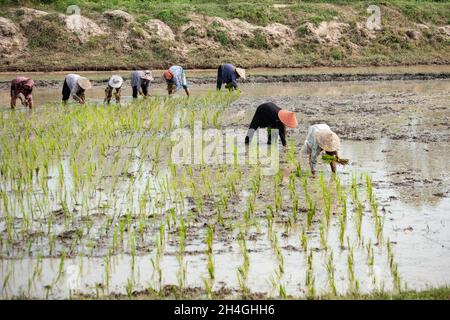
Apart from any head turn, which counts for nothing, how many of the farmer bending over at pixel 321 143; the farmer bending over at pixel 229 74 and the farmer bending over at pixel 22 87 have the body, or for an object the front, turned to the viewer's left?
0

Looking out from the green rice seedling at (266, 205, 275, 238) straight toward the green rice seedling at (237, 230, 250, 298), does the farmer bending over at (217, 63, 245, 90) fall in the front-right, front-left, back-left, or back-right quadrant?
back-right

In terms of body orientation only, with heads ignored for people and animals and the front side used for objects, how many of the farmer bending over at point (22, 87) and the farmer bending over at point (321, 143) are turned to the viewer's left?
0

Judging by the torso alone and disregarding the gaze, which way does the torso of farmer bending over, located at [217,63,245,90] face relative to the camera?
to the viewer's right

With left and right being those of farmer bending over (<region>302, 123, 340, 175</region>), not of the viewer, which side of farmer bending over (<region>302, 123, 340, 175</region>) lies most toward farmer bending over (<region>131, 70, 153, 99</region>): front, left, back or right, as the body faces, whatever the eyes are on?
back

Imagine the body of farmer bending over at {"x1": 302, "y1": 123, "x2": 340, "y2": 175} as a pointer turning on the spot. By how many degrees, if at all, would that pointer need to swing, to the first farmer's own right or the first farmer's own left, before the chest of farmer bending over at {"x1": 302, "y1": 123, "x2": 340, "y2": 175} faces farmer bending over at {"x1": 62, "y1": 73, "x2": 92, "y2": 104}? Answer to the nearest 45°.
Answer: approximately 180°

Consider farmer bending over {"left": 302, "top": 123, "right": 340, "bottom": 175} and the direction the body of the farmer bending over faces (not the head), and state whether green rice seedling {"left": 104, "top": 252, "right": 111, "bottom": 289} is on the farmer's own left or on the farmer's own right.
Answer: on the farmer's own right

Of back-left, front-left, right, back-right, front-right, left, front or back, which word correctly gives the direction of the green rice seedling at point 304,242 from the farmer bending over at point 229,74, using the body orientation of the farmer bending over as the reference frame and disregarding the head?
right

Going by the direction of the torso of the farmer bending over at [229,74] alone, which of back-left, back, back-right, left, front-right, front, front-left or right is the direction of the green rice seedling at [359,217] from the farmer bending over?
right

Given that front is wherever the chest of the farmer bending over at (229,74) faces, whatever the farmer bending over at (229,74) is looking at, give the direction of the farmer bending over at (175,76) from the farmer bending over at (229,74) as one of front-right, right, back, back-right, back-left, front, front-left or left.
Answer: back

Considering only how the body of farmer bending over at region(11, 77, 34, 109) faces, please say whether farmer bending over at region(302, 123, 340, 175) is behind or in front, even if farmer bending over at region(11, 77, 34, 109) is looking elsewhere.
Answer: in front

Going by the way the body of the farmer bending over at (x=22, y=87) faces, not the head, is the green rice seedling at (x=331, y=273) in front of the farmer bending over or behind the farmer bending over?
in front

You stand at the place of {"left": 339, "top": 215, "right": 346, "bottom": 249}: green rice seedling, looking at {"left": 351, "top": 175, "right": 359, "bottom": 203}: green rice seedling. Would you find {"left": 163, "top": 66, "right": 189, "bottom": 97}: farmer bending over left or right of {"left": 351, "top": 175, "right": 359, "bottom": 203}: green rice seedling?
left

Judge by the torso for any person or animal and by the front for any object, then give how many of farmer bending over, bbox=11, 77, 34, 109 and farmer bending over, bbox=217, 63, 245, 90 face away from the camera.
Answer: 0

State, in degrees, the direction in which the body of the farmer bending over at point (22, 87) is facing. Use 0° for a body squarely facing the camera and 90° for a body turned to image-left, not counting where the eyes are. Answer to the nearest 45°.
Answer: approximately 315°
